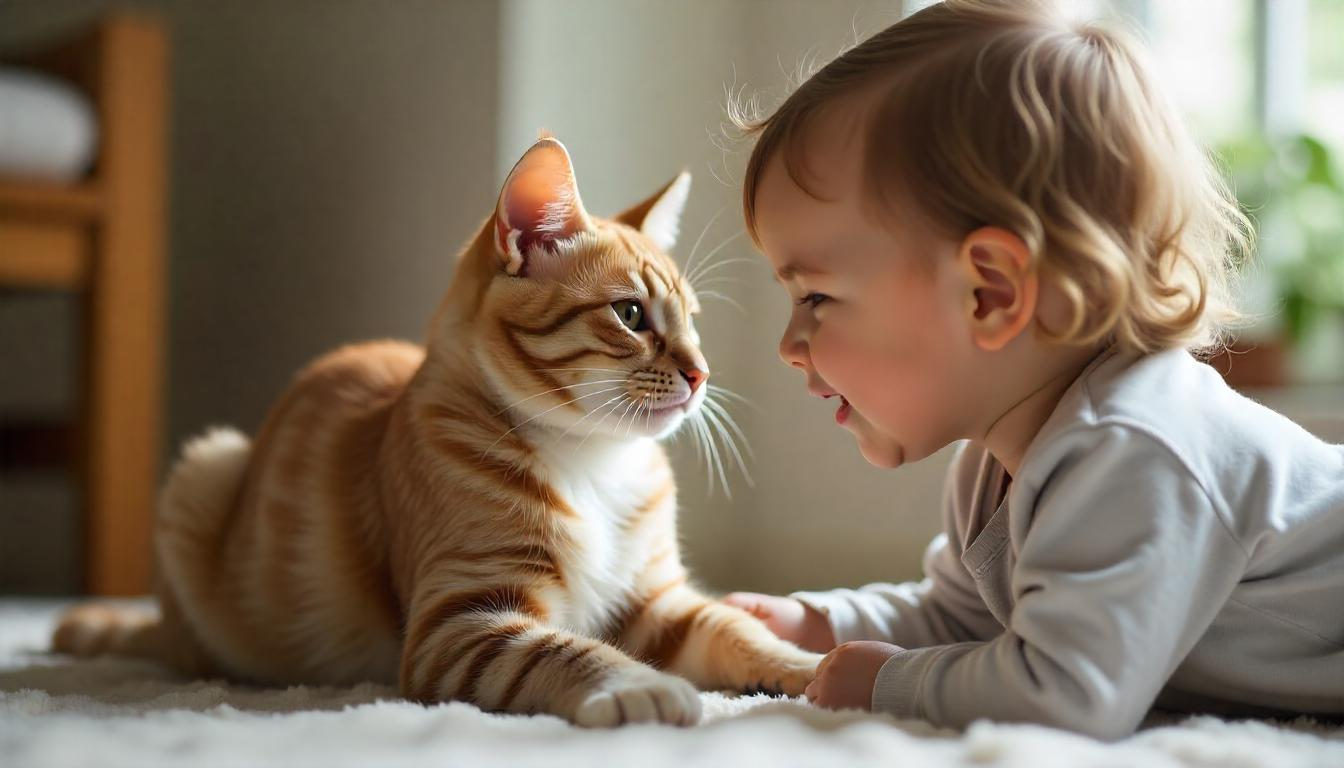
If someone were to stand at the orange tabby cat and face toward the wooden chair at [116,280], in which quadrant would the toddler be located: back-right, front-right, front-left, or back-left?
back-right

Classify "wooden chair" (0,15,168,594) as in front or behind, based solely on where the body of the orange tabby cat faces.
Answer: behind

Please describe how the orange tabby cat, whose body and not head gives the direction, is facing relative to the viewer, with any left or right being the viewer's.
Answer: facing the viewer and to the right of the viewer
